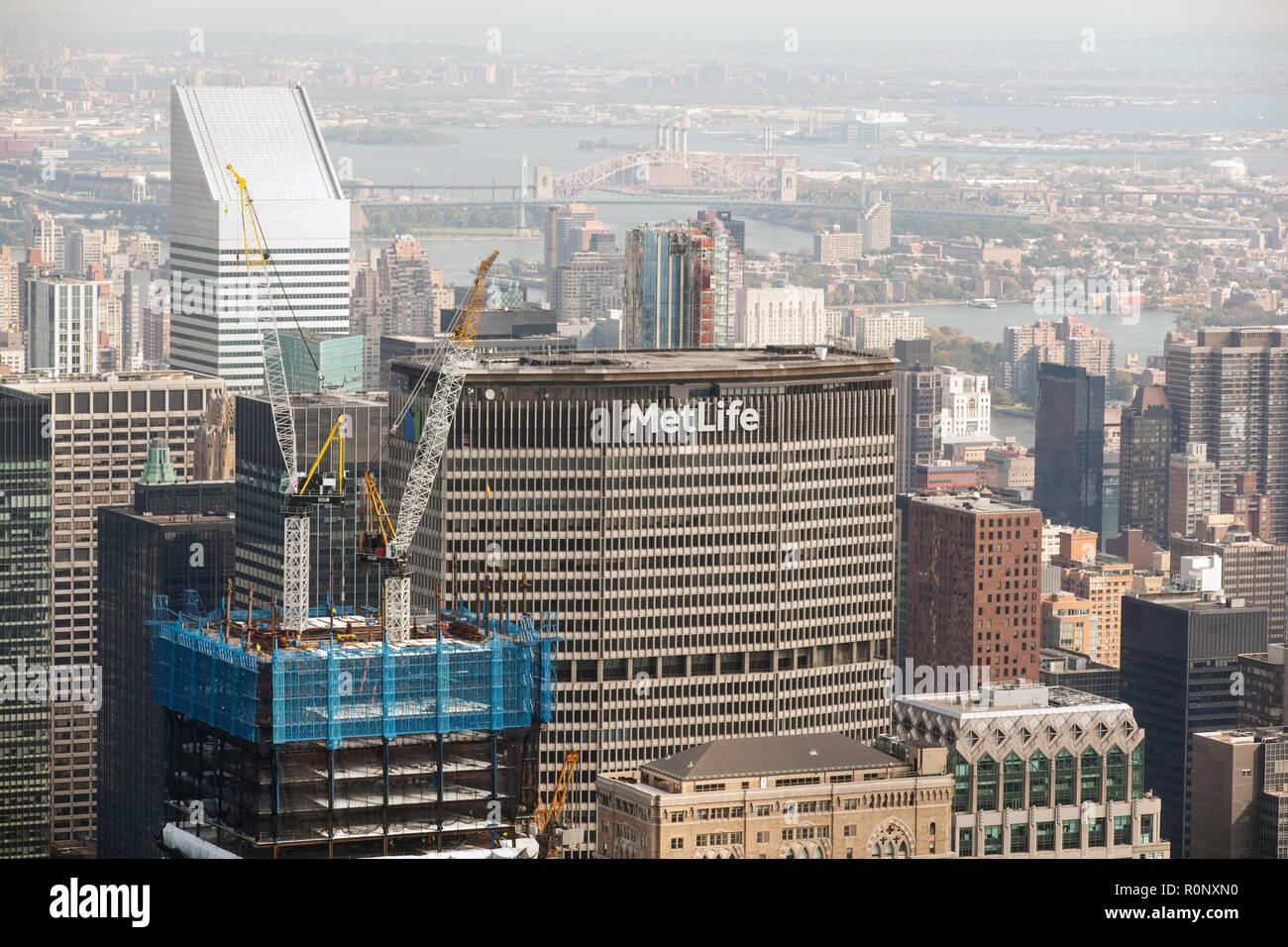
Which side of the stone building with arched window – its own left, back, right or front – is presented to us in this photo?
front

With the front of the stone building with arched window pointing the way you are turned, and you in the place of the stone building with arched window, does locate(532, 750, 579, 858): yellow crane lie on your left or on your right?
on your right
